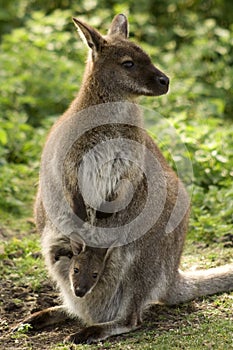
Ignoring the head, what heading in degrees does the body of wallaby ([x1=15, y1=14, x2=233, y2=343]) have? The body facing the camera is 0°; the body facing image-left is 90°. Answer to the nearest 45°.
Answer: approximately 45°
